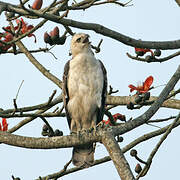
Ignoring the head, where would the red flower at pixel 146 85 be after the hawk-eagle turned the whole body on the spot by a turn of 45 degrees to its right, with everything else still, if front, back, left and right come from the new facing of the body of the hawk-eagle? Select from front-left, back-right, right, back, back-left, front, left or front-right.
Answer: left

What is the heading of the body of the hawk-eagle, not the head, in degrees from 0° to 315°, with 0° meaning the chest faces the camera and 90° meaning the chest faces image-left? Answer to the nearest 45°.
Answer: approximately 0°
